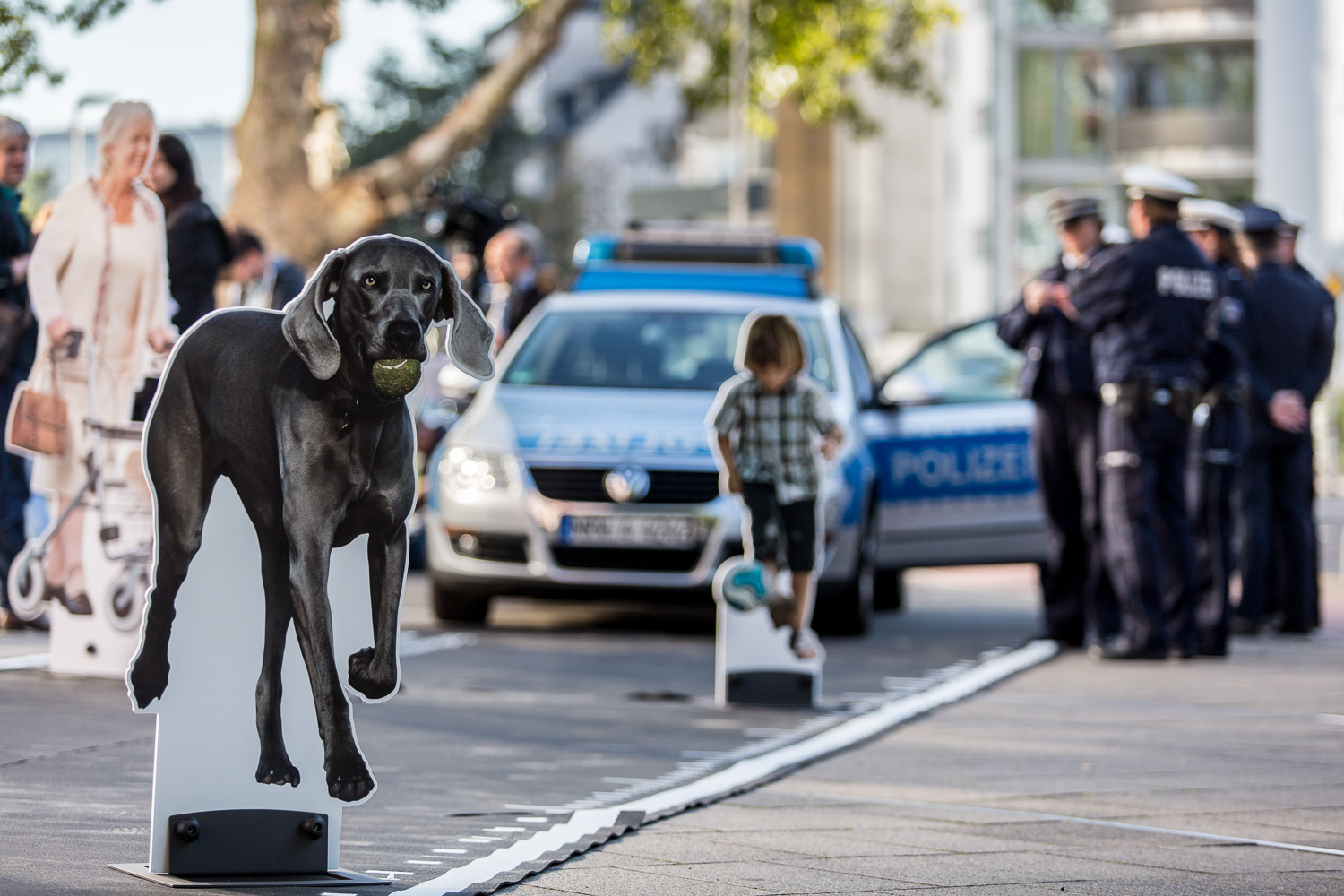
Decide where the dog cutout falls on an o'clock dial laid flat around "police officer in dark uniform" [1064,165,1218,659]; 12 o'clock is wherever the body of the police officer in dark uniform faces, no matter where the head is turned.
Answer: The dog cutout is roughly at 8 o'clock from the police officer in dark uniform.

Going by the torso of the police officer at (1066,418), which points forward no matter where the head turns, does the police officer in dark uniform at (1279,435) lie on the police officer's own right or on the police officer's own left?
on the police officer's own left

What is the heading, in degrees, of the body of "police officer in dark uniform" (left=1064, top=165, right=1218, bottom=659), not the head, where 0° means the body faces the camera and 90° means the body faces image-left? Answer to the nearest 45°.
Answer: approximately 135°

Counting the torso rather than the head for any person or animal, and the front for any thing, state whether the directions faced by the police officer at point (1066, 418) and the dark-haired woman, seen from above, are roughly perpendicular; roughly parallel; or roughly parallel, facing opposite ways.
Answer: roughly perpendicular

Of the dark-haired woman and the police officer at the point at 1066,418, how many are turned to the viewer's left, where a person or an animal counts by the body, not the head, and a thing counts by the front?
1

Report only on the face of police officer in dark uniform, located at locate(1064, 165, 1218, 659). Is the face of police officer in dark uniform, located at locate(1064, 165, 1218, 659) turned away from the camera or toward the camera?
away from the camera

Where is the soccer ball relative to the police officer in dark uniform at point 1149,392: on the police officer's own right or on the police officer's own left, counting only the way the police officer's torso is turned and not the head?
on the police officer's own left
